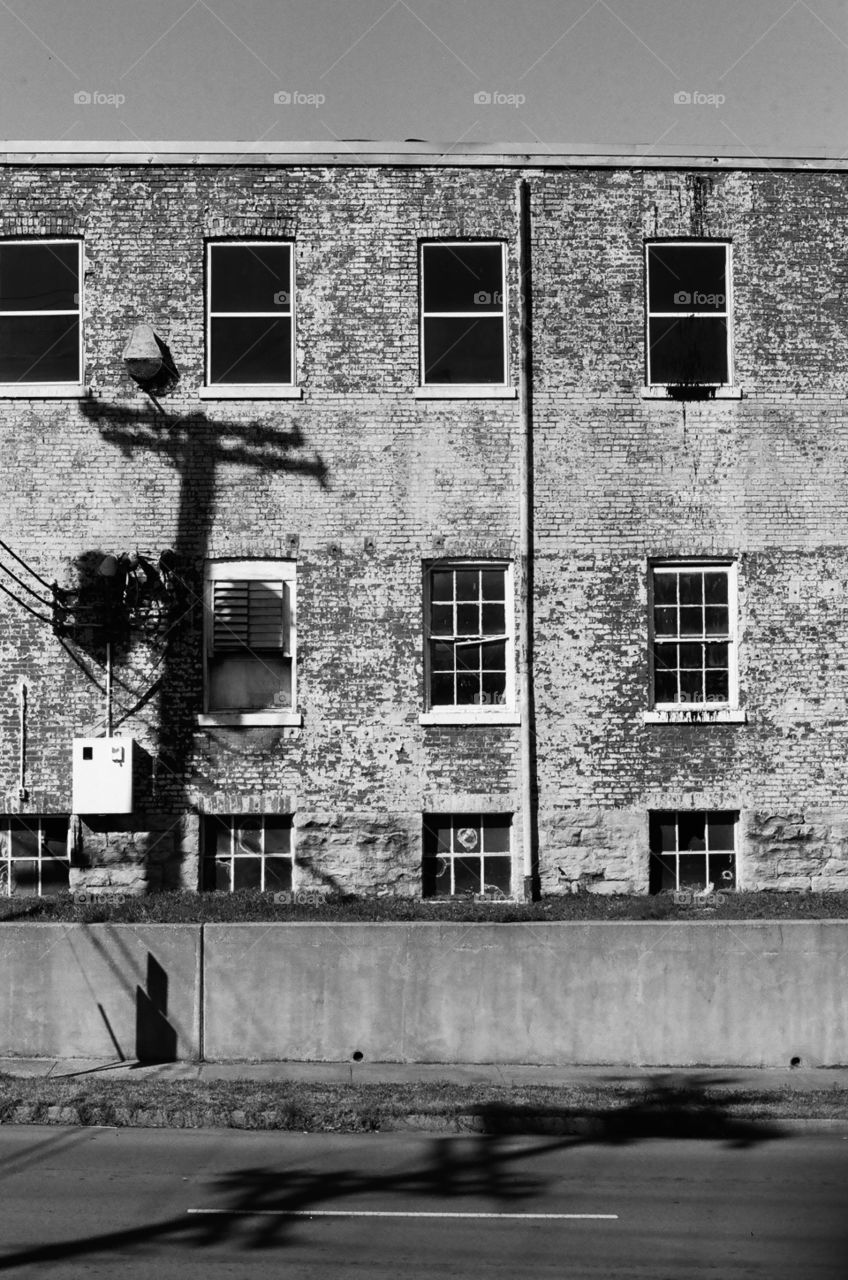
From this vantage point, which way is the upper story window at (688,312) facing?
toward the camera

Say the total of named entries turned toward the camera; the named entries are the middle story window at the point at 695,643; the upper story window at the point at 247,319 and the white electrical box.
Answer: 3

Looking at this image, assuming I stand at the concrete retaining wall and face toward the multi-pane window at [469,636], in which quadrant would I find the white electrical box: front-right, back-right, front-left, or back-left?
front-left

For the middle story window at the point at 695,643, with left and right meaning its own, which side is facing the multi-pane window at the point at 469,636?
right

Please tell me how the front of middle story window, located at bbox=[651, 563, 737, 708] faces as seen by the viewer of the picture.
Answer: facing the viewer

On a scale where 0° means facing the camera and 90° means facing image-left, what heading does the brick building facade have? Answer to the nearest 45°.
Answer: approximately 0°

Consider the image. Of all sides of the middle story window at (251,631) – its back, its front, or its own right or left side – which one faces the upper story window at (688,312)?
left

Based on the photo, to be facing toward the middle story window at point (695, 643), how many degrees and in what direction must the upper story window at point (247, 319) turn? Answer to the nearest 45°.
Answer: approximately 90° to its left
